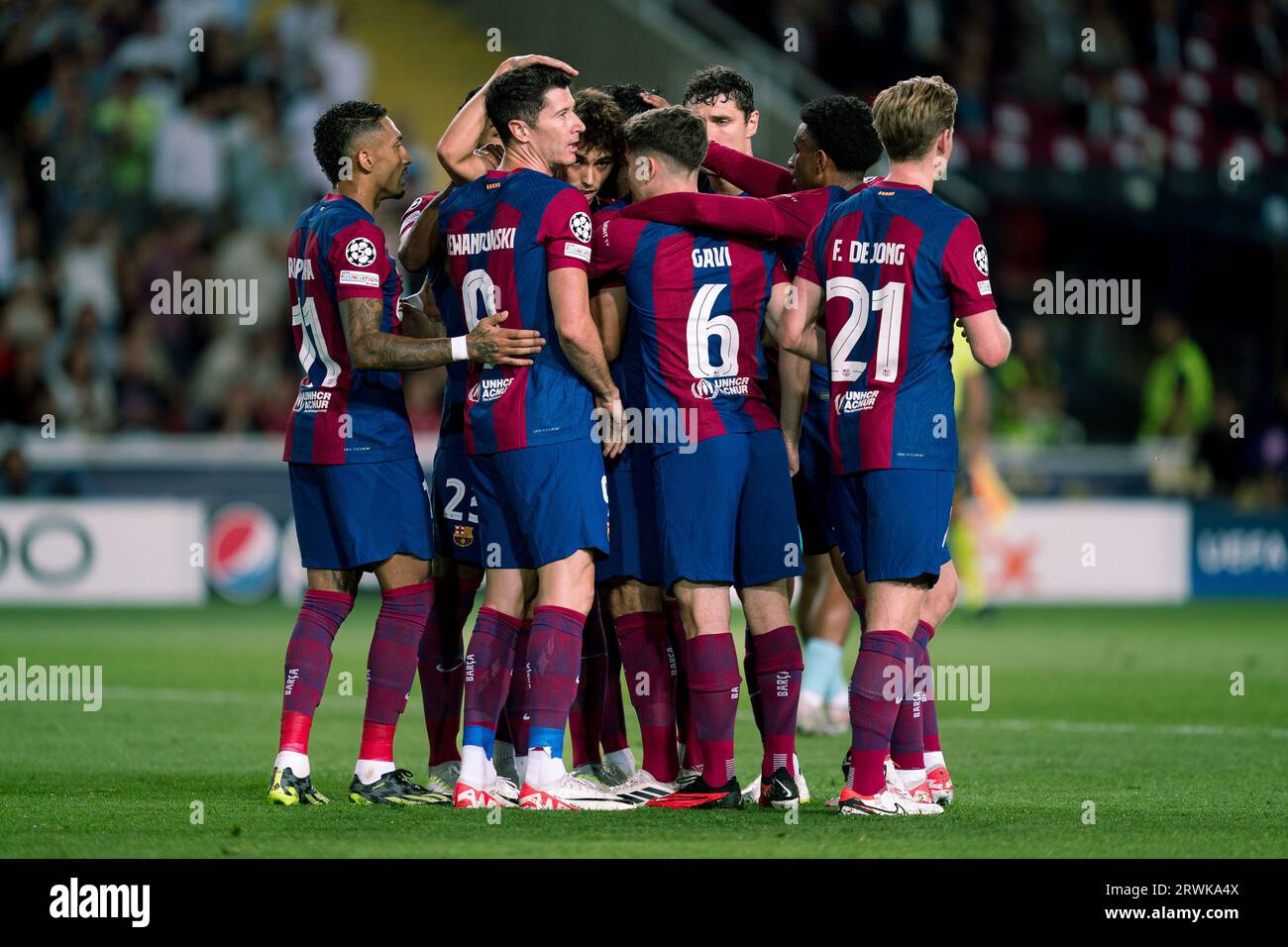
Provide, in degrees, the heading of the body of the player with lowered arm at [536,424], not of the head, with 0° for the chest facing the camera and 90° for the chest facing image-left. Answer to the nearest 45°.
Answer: approximately 225°

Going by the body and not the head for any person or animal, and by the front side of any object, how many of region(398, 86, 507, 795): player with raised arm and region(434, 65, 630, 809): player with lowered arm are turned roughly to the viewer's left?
0

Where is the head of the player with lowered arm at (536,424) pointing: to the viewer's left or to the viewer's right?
to the viewer's right

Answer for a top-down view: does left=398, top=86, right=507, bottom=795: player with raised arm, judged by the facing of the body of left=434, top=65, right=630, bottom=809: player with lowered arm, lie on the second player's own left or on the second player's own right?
on the second player's own left
